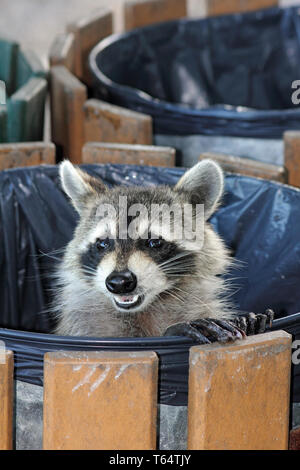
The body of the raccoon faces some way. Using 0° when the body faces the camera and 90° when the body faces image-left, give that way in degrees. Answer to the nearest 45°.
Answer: approximately 0°

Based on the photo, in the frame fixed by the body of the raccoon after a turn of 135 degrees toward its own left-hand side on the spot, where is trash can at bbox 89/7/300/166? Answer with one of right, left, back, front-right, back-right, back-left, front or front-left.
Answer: front-left

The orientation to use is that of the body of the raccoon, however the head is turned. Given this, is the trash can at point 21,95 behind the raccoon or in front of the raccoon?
behind
